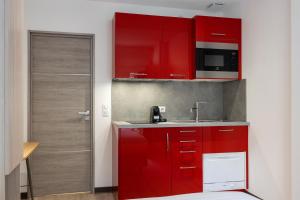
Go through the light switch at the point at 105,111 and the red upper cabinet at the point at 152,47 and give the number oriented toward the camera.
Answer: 2

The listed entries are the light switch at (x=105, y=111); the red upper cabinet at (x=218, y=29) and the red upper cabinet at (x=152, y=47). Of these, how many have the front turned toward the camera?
3

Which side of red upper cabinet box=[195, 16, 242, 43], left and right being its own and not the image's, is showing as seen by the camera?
front

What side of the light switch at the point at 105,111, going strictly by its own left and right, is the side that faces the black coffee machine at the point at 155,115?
left

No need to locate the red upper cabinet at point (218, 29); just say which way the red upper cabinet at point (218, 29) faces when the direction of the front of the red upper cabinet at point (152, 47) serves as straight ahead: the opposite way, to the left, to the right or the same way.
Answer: the same way

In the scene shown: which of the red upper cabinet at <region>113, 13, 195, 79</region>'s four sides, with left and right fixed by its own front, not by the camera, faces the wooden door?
right

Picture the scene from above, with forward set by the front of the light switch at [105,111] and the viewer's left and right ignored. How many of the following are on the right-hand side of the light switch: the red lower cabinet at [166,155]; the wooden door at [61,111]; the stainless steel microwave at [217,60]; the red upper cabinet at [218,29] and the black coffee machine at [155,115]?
1

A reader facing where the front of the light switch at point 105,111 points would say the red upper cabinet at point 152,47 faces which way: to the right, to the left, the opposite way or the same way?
the same way

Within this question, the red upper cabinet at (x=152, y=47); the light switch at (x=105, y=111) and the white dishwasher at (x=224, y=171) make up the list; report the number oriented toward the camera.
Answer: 3

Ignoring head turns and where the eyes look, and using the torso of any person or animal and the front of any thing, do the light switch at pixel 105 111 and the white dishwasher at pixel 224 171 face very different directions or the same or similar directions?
same or similar directions

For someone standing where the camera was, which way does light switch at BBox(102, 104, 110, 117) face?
facing the viewer

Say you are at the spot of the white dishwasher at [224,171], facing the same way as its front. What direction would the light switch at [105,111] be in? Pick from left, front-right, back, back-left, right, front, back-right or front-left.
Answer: right

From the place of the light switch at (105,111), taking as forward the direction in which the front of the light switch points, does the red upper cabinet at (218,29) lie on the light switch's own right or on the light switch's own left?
on the light switch's own left
